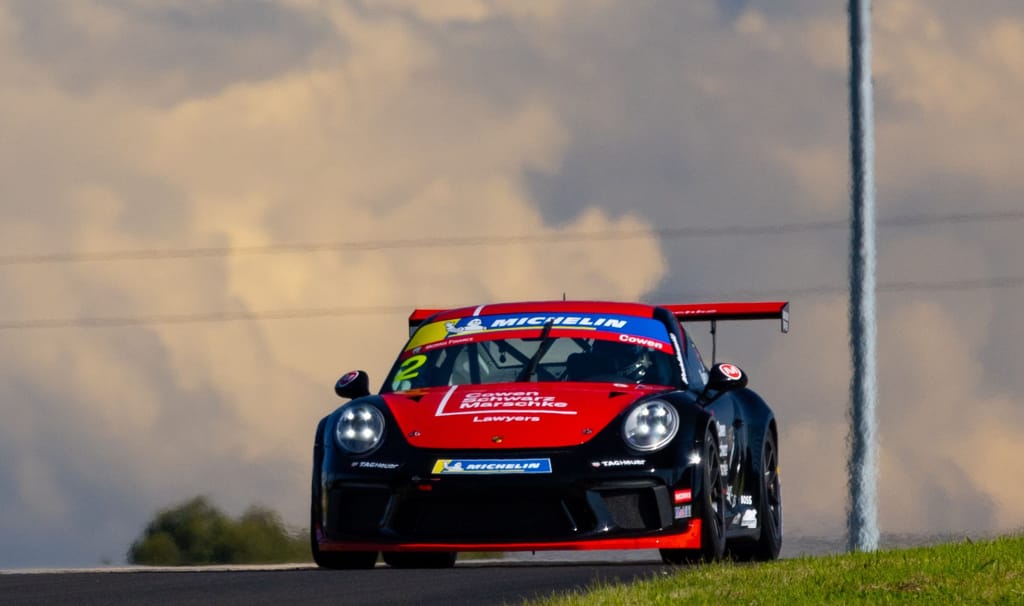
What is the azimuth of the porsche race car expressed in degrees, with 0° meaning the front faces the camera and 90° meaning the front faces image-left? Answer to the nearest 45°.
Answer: approximately 0°

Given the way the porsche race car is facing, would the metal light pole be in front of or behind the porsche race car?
behind
